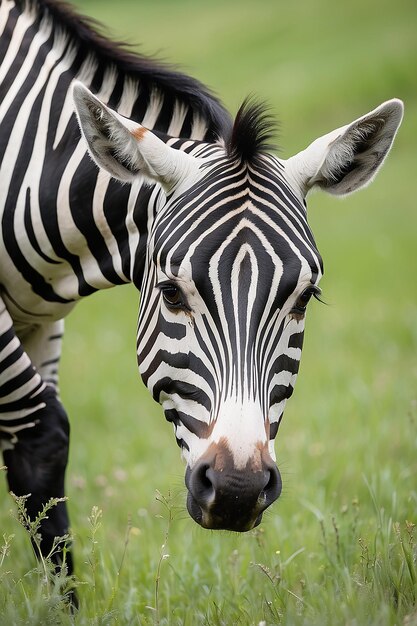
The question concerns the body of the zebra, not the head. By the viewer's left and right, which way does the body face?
facing the viewer and to the right of the viewer
